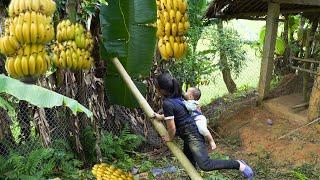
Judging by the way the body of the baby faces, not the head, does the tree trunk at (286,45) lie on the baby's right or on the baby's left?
on the baby's right

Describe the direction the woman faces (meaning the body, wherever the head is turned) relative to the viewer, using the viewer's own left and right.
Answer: facing to the left of the viewer

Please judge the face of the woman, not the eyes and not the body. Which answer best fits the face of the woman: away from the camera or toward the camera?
away from the camera

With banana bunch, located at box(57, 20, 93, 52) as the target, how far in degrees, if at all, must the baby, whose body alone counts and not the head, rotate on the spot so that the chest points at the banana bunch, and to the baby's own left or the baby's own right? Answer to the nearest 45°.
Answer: approximately 45° to the baby's own left

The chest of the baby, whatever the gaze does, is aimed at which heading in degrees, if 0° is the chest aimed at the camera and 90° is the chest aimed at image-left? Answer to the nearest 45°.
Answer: approximately 90°

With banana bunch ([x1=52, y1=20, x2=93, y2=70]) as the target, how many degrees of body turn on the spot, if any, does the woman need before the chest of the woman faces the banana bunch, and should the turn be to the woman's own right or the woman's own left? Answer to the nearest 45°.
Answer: approximately 45° to the woman's own left

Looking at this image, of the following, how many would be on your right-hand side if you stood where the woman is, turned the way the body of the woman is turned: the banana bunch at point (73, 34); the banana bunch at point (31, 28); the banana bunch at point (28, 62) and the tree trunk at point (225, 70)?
1

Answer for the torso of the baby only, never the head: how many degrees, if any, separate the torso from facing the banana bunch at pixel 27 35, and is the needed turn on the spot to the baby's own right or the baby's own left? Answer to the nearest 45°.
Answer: approximately 45° to the baby's own left
